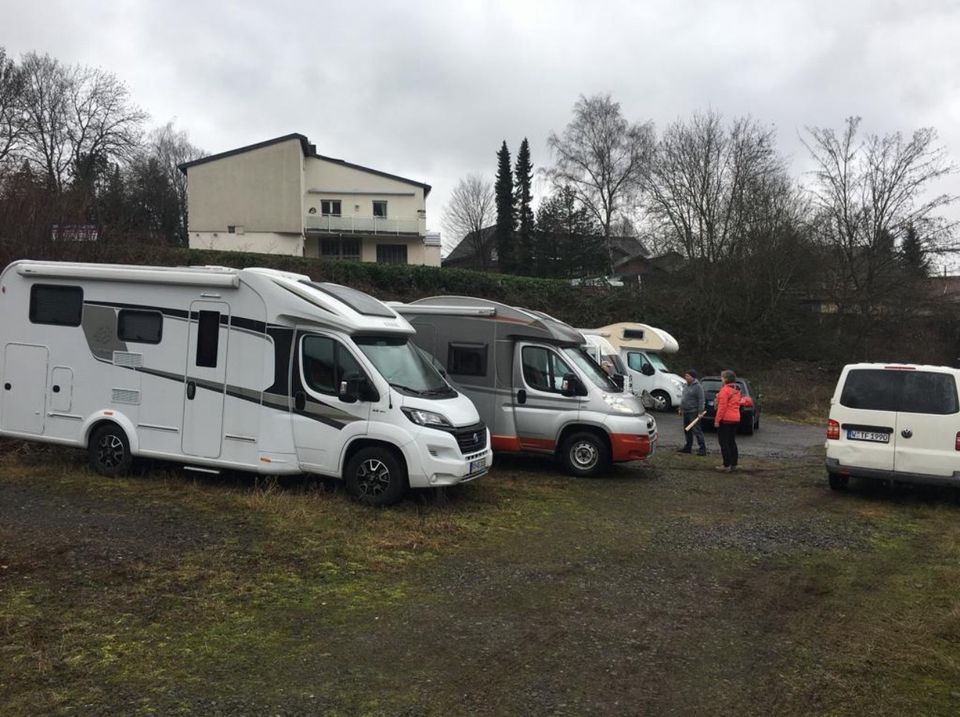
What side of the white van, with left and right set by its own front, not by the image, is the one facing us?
back

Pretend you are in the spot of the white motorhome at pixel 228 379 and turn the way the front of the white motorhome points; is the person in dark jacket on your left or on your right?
on your left

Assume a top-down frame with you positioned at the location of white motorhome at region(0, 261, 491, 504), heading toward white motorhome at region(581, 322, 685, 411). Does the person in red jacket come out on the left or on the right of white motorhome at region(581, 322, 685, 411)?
right

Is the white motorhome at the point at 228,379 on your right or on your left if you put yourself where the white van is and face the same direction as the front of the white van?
on your left

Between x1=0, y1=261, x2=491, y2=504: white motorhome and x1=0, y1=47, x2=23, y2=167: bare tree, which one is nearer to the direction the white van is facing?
the bare tree

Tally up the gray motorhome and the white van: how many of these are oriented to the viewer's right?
1

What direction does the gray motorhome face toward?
to the viewer's right

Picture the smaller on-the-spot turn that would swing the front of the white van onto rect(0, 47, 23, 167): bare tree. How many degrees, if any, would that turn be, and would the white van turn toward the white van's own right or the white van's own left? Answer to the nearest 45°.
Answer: approximately 90° to the white van's own left

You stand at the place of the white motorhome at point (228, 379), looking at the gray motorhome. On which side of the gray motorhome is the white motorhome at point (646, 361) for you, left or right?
left

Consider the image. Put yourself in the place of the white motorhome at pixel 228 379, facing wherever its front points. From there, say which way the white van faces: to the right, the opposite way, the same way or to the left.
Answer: to the left
